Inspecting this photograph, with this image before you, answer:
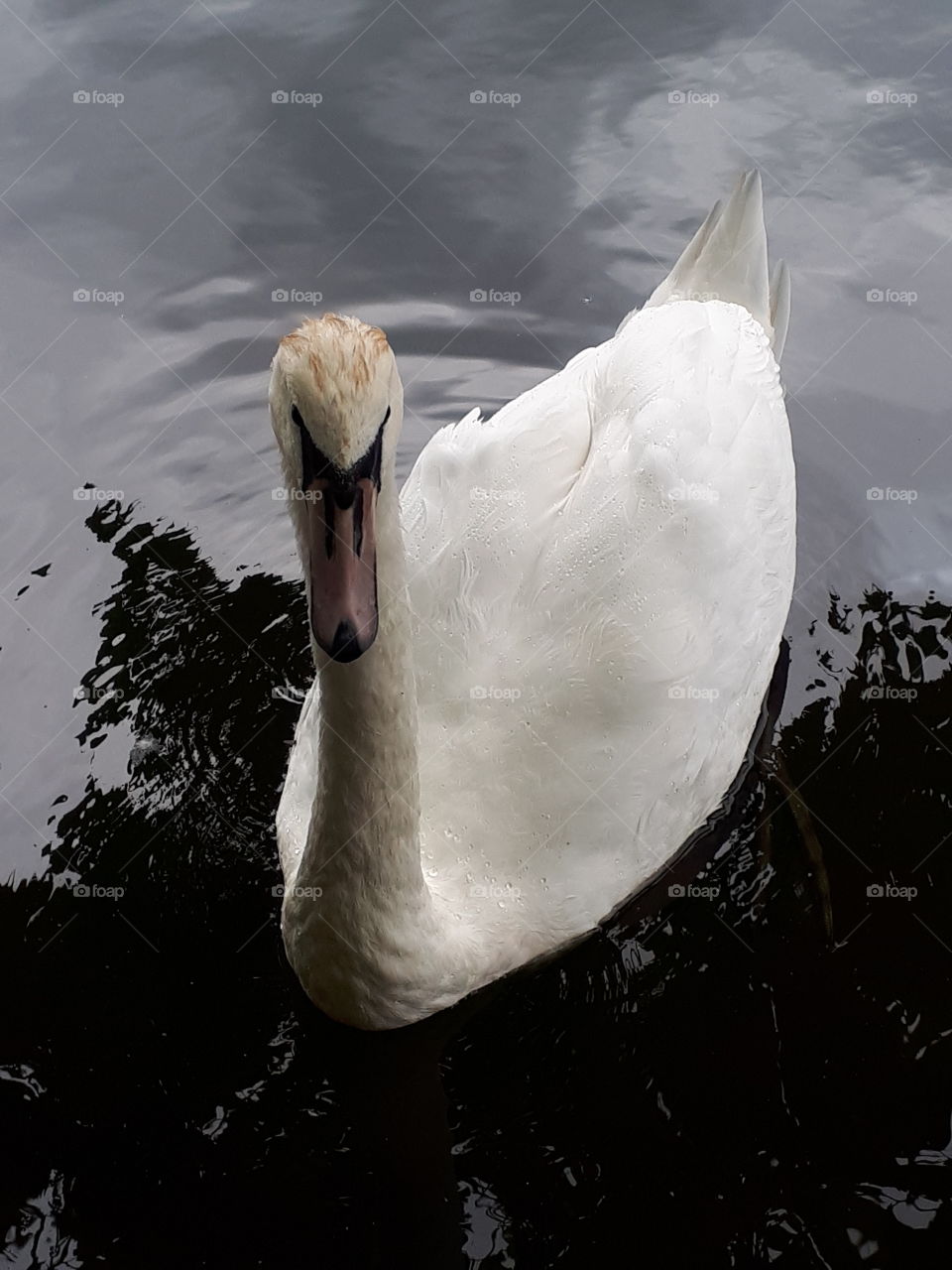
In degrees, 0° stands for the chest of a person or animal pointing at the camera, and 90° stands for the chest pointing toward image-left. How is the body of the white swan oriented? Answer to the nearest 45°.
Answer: approximately 45°
